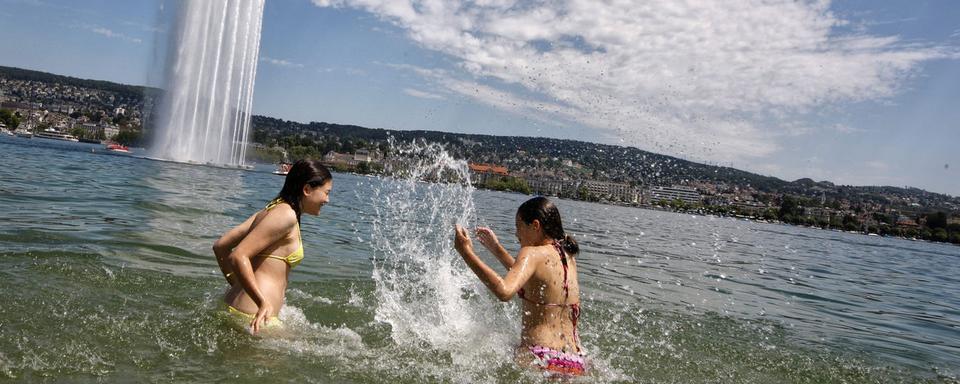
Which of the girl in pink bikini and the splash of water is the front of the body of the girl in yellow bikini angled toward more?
the girl in pink bikini

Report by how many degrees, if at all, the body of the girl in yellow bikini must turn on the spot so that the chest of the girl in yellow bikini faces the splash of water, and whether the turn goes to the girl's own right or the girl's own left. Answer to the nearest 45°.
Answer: approximately 45° to the girl's own left

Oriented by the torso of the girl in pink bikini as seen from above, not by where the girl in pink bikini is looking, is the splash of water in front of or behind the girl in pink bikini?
in front

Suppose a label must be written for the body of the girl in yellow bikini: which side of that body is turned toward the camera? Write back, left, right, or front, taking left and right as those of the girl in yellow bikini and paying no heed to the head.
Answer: right

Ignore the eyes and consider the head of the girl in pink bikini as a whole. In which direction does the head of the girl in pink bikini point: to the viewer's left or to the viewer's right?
to the viewer's left

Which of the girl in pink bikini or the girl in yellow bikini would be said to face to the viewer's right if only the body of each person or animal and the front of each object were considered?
the girl in yellow bikini

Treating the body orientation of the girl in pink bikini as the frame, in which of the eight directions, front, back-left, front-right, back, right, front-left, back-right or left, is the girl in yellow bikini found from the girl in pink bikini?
front-left

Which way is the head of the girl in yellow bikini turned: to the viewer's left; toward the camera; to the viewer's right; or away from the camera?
to the viewer's right

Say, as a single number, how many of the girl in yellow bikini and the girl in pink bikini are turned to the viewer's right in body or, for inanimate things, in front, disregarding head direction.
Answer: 1

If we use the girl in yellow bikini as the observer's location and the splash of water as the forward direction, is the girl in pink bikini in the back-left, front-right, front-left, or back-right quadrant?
front-right

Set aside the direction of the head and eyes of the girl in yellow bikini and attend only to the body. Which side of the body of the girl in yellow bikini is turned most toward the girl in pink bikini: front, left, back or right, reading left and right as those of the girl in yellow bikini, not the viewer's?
front

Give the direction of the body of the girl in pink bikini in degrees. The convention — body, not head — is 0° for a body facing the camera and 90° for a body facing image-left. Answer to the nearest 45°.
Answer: approximately 135°
